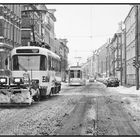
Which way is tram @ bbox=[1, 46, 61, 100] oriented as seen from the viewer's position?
toward the camera
